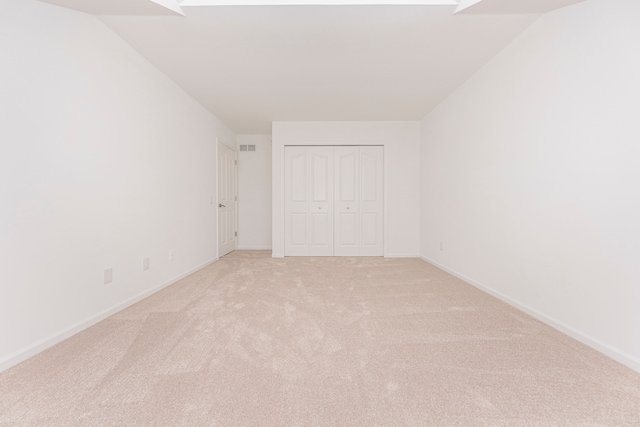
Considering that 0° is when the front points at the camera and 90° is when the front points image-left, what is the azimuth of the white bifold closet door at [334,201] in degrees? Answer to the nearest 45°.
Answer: approximately 0°

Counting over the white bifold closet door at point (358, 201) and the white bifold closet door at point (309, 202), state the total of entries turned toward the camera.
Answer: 2

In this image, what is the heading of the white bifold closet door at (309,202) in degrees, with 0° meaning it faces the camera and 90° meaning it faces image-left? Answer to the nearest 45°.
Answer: approximately 0°

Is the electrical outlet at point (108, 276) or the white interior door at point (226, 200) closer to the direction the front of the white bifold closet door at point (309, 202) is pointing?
the electrical outlet
